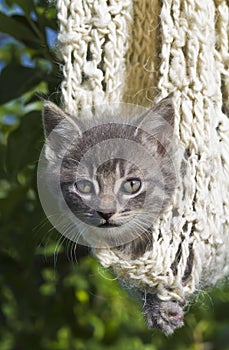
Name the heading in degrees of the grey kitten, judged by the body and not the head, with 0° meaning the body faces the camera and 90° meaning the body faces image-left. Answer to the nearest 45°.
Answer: approximately 0°

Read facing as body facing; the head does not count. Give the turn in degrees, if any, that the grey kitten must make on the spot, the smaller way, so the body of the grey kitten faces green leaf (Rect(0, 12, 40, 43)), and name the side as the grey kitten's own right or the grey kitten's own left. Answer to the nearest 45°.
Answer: approximately 135° to the grey kitten's own right
